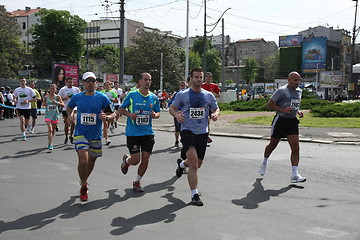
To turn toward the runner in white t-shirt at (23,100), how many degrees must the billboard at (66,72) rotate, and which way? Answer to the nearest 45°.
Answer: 0° — it already faces them

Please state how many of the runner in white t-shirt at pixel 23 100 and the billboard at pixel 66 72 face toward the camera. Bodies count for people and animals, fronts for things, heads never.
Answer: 2

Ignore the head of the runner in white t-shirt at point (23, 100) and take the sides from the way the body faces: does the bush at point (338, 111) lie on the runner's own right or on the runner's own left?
on the runner's own left

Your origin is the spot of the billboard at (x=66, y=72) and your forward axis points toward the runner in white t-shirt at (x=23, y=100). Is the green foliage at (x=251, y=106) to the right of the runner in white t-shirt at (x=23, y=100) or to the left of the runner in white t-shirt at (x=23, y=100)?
left

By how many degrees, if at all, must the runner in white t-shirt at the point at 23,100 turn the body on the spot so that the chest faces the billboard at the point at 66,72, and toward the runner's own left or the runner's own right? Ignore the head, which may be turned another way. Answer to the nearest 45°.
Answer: approximately 180°

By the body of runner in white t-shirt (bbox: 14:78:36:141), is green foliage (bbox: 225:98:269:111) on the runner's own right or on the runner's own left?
on the runner's own left

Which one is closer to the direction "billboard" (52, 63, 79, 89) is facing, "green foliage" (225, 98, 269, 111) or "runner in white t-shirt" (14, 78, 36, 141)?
the runner in white t-shirt

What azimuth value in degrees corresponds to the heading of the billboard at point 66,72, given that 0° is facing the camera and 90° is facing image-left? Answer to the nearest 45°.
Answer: approximately 0°
